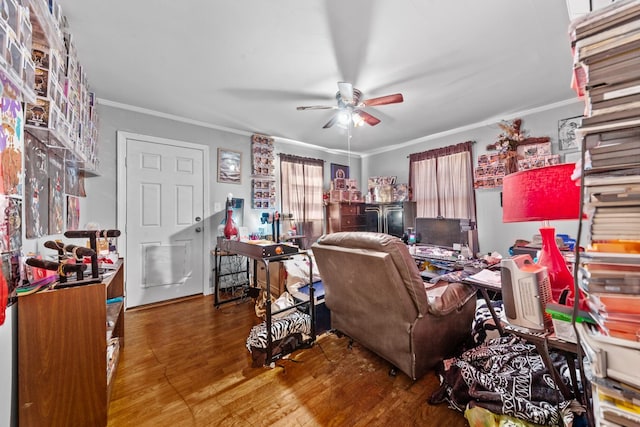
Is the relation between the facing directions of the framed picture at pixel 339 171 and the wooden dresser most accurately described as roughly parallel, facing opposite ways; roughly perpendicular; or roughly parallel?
roughly parallel

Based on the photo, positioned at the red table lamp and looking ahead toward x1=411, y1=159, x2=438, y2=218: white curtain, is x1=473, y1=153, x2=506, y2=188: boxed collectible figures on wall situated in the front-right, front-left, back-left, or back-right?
front-right

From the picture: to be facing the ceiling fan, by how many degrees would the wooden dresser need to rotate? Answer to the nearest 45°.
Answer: approximately 45° to its right

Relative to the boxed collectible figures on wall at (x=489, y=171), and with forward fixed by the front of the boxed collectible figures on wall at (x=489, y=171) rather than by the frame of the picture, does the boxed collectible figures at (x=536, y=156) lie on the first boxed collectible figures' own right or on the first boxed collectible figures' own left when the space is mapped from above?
on the first boxed collectible figures' own left

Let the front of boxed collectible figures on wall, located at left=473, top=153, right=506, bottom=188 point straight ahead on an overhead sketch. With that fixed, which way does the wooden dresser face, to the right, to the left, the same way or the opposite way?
to the left

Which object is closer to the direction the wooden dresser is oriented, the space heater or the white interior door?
the space heater

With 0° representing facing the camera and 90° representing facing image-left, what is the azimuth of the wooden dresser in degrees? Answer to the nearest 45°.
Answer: approximately 315°

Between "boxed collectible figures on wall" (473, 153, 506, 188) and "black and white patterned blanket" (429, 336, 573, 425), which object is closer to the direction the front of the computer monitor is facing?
the black and white patterned blanket

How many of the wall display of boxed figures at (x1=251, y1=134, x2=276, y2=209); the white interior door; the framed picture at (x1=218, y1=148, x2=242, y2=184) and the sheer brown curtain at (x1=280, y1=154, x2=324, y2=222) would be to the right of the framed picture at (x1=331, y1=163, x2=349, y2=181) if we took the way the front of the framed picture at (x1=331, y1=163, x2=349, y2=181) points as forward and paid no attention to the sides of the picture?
4

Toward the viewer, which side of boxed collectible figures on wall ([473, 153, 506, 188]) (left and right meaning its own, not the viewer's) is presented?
front

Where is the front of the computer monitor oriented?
toward the camera

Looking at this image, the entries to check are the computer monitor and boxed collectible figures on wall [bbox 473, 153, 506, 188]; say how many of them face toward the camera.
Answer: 2
